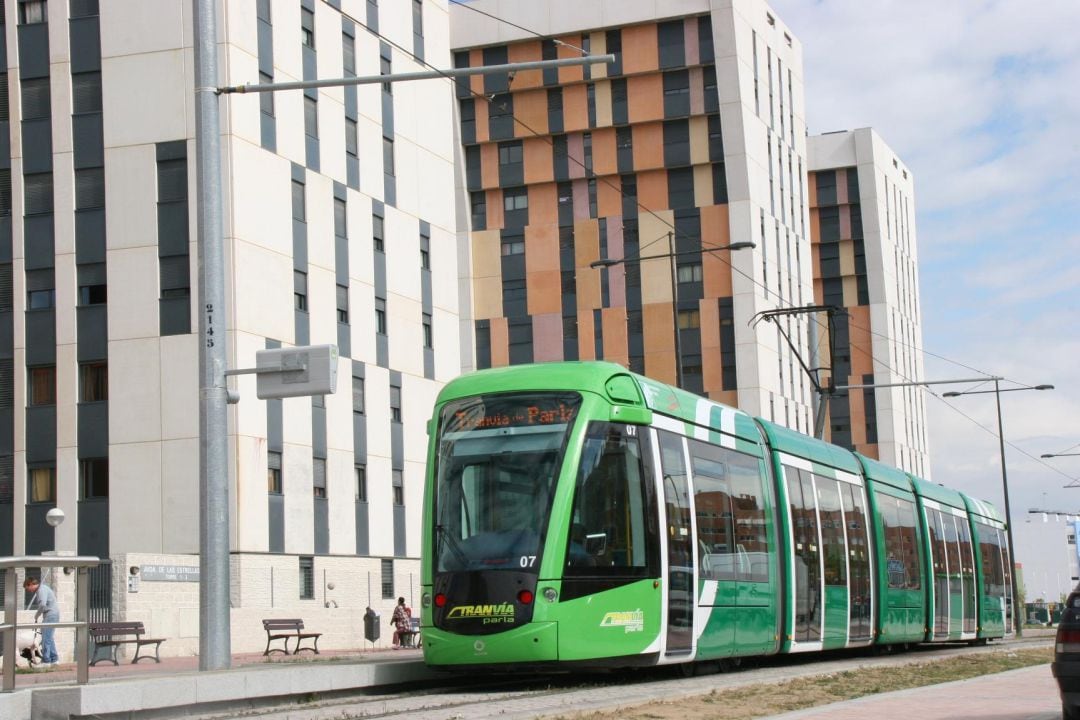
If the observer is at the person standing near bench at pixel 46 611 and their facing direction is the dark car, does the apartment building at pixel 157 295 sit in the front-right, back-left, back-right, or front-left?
back-left

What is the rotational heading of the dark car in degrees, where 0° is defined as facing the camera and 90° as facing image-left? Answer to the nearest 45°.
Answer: approximately 180°

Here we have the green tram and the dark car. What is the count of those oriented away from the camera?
1

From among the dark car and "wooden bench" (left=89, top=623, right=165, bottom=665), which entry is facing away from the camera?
the dark car

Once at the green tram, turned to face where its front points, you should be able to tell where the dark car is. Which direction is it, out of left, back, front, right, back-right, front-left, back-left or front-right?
left

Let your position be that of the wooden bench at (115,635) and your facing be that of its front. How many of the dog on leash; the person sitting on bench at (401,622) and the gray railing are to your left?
1

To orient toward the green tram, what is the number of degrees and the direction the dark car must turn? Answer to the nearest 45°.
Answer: approximately 45° to its left

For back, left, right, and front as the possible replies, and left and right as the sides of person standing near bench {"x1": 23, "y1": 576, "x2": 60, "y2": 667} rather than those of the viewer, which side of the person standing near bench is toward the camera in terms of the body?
left
